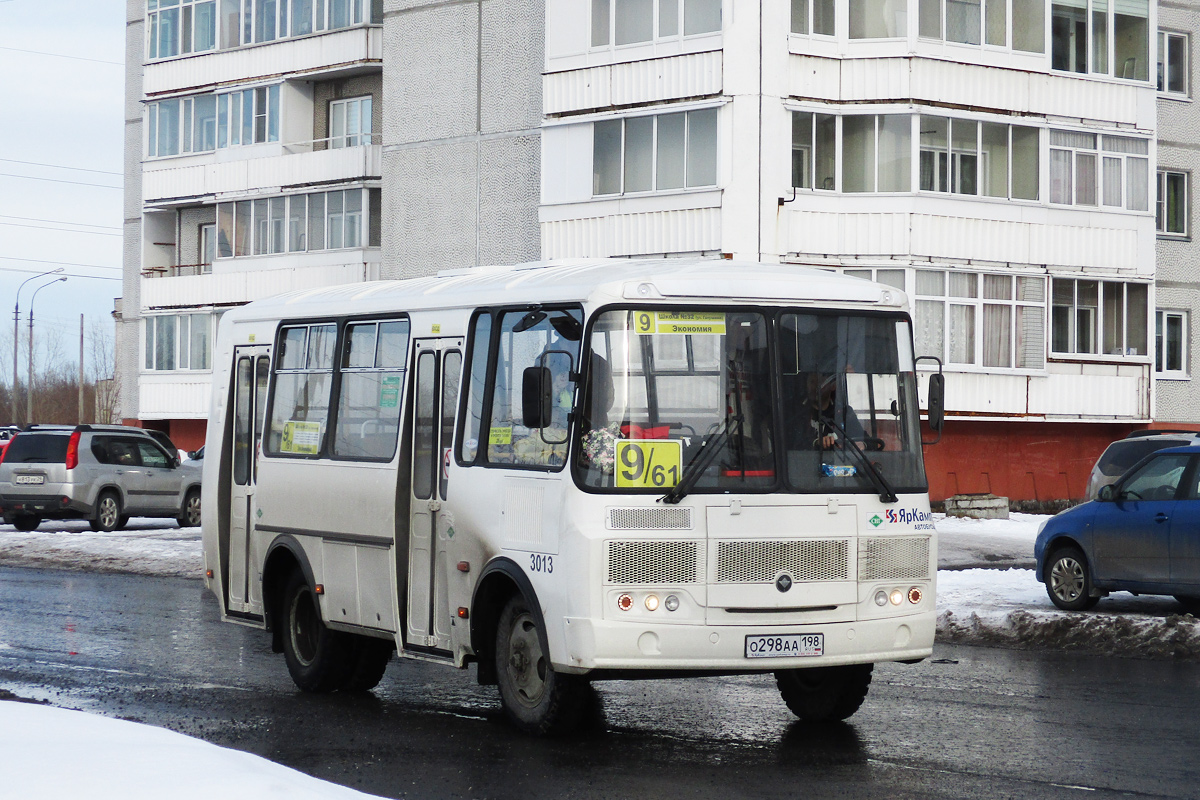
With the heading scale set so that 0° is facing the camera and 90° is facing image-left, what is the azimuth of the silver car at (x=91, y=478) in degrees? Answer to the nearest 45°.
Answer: approximately 225°

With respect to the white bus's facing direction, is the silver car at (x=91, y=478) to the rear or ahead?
to the rear

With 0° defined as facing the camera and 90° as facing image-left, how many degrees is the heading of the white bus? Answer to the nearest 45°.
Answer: approximately 315°

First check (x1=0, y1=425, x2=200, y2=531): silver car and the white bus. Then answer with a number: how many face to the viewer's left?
0

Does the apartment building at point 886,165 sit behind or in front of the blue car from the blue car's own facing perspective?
in front

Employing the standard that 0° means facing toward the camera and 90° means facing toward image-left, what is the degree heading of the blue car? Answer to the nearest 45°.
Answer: approximately 135°

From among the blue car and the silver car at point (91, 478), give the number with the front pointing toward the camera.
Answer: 0

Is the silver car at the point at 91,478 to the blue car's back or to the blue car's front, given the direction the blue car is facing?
to the front

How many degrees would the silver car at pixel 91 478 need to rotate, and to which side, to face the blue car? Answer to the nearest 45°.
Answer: approximately 90° to its right

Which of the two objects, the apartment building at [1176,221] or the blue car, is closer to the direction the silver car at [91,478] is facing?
the apartment building

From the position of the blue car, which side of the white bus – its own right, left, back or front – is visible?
left

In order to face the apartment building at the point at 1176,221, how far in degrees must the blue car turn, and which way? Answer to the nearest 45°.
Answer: approximately 45° to its right
